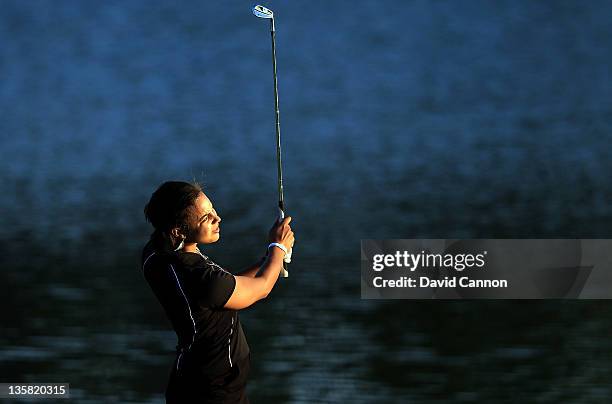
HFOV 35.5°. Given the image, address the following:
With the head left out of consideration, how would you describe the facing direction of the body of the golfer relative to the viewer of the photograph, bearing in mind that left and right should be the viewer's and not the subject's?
facing to the right of the viewer

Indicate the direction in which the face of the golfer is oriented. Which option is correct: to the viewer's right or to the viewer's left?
to the viewer's right
